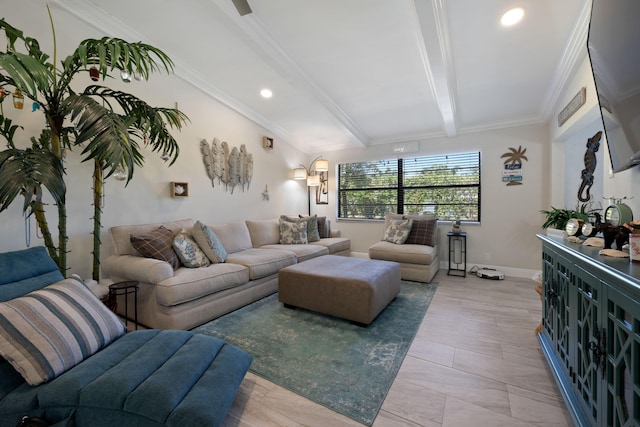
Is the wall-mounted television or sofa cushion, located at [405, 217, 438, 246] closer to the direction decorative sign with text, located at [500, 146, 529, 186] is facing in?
the wall-mounted television

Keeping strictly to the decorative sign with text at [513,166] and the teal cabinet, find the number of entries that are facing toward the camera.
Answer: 1

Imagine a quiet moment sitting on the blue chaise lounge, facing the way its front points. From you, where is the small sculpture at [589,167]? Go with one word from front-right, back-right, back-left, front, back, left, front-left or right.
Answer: front-left

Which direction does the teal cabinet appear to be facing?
to the viewer's left

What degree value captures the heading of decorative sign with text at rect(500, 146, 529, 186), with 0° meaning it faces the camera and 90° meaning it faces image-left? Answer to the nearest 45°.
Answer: approximately 0°

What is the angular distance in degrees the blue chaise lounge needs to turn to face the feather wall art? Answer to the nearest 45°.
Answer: approximately 90° to its left

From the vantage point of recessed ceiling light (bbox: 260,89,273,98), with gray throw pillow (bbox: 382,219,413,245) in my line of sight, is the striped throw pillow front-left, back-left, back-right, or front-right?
back-right

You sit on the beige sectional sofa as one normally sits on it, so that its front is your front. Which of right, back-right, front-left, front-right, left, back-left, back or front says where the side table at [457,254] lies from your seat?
front-left

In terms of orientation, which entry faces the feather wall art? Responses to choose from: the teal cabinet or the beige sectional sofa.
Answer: the teal cabinet

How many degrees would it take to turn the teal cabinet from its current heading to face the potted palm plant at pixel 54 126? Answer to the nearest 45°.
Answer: approximately 45° to its left

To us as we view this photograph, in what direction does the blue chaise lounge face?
facing the viewer and to the right of the viewer

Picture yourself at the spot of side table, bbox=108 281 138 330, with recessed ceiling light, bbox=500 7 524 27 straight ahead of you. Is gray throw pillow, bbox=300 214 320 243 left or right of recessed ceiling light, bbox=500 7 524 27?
left

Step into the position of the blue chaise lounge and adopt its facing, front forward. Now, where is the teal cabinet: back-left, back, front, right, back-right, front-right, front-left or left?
front
